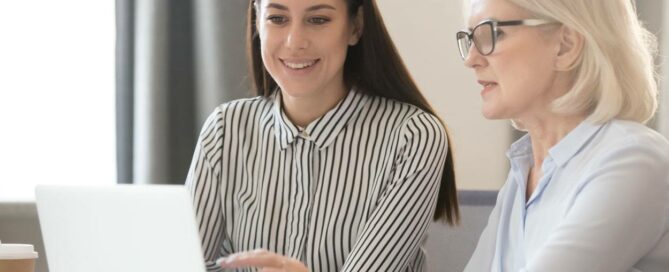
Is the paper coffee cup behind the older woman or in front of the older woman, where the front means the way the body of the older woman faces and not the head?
in front

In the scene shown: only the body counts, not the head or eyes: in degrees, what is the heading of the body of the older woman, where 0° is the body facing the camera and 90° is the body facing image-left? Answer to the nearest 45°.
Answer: approximately 45°

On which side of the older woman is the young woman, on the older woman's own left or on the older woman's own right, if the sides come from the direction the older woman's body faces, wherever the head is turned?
on the older woman's own right

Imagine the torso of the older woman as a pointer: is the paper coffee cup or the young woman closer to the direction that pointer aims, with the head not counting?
the paper coffee cup

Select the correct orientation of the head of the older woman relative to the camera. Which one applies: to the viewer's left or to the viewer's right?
to the viewer's left
